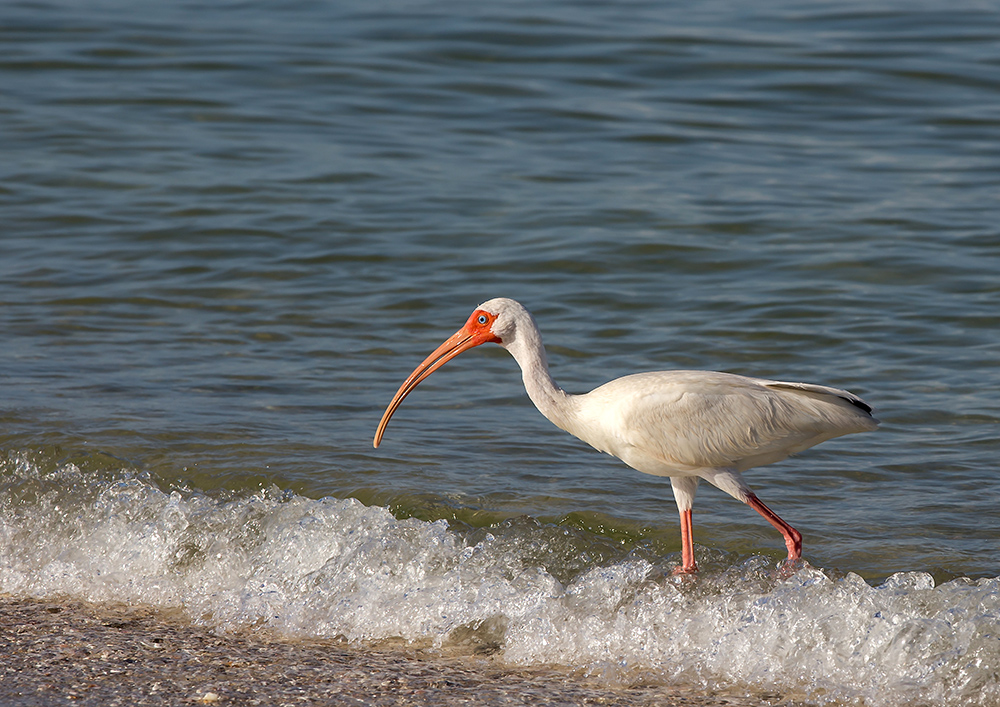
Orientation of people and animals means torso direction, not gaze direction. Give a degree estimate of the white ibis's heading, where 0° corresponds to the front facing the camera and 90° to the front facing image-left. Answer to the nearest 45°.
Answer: approximately 90°
